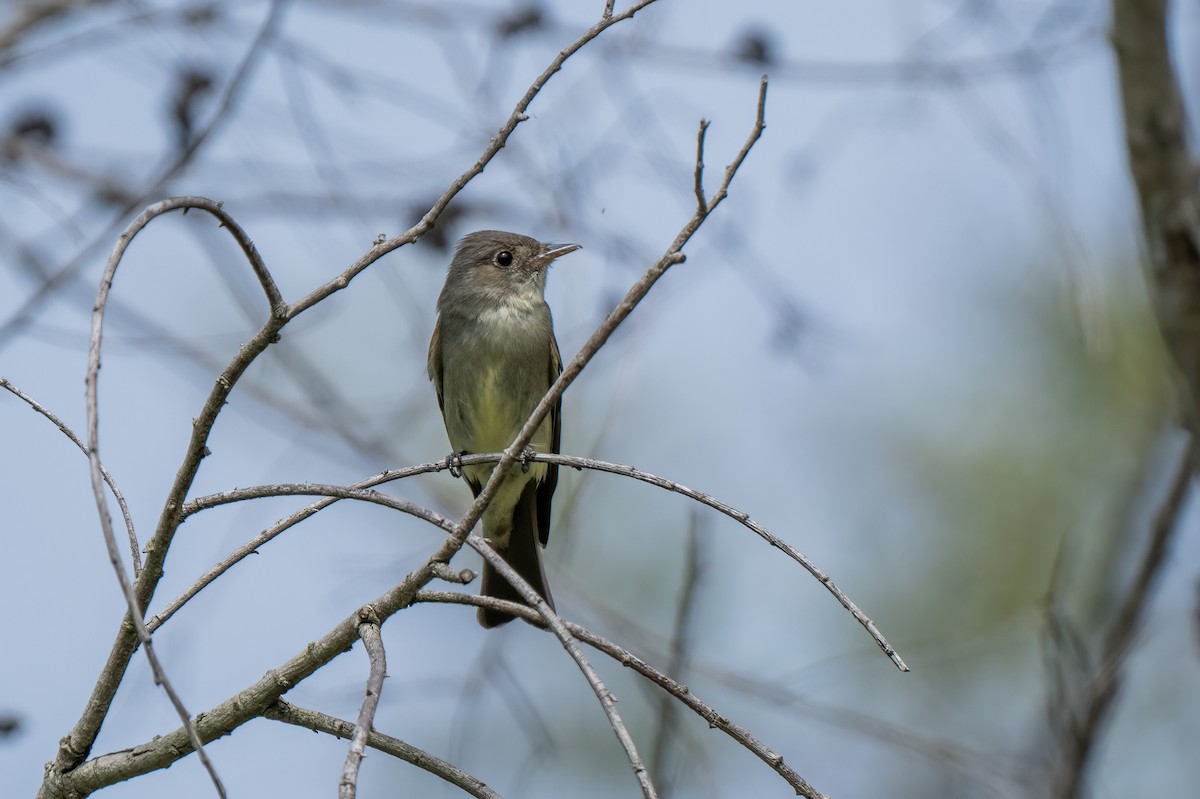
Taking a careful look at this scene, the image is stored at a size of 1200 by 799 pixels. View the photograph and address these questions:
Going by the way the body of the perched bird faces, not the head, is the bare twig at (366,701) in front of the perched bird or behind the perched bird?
in front

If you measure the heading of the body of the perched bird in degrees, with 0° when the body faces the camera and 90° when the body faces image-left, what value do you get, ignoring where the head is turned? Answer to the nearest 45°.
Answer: approximately 0°

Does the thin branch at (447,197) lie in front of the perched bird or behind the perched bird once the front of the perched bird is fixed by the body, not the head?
in front

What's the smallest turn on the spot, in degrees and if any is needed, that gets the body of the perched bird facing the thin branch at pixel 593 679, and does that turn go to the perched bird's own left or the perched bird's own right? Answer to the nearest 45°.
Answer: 0° — it already faces it
